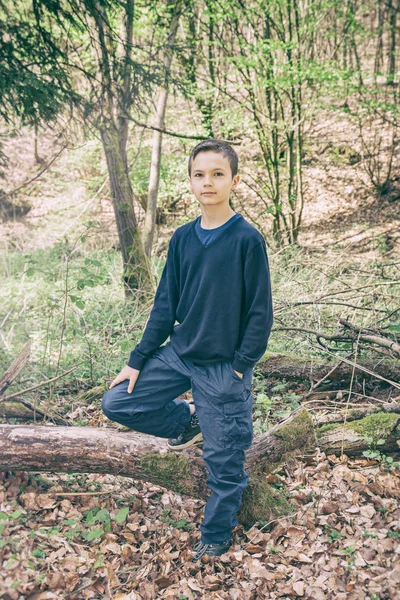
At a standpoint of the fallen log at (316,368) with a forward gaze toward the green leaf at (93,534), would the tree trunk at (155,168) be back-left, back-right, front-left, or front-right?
back-right

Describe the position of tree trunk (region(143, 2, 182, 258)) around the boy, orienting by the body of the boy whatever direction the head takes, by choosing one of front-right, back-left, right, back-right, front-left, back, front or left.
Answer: back-right

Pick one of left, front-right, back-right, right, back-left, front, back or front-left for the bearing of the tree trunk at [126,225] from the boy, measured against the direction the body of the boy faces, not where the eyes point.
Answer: back-right

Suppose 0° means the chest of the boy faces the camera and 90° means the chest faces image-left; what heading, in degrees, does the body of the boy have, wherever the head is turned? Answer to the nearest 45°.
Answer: approximately 45°

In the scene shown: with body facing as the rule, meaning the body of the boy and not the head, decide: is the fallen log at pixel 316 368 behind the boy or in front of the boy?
behind
